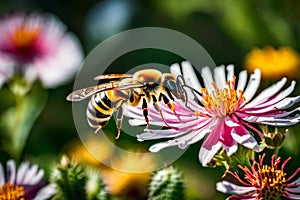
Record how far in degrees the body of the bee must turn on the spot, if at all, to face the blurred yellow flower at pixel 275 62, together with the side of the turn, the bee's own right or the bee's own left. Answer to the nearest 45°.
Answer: approximately 45° to the bee's own left

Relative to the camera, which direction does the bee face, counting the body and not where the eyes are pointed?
to the viewer's right
